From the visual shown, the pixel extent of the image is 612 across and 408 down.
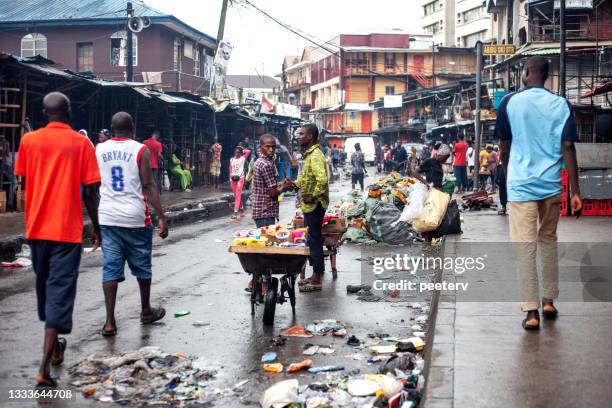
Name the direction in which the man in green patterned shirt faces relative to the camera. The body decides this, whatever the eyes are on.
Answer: to the viewer's left

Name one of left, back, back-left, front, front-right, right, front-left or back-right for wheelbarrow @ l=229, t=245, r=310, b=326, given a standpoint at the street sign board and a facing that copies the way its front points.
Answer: front

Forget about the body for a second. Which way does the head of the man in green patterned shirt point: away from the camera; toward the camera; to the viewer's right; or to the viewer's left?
to the viewer's left

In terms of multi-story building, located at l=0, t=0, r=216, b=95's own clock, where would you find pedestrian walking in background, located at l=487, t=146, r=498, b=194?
The pedestrian walking in background is roughly at 12 o'clock from the multi-story building.

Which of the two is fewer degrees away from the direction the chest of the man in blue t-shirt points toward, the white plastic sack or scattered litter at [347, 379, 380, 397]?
the white plastic sack

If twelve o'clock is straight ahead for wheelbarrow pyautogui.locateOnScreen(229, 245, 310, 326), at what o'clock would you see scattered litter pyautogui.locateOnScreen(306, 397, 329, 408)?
The scattered litter is roughly at 12 o'clock from the wheelbarrow.

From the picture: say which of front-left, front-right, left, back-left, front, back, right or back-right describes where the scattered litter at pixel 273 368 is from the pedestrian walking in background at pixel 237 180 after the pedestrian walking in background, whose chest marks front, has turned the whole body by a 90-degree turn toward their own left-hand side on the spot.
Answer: right

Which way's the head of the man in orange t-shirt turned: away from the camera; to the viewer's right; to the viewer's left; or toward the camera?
away from the camera

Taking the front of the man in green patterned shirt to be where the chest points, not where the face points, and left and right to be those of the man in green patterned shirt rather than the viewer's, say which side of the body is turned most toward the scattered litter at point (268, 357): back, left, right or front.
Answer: left

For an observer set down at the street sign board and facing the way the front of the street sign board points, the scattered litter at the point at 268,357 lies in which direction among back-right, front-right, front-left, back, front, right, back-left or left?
front

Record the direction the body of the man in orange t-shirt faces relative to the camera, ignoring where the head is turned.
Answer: away from the camera

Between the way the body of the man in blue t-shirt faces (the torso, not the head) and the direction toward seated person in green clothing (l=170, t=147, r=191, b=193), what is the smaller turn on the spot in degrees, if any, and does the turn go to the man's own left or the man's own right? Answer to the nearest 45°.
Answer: approximately 45° to the man's own left

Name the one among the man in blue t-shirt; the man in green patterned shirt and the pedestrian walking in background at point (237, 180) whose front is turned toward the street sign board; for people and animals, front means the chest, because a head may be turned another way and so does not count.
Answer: the man in blue t-shirt

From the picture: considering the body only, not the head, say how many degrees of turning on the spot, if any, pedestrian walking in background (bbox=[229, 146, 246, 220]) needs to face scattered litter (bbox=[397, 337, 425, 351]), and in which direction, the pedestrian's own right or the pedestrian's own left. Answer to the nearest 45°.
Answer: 0° — they already face it

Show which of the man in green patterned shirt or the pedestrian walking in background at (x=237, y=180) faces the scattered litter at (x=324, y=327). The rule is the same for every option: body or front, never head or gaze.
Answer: the pedestrian walking in background

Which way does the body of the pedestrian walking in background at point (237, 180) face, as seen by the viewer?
toward the camera

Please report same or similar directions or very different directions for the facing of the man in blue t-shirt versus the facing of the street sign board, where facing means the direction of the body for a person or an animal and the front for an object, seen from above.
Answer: very different directions

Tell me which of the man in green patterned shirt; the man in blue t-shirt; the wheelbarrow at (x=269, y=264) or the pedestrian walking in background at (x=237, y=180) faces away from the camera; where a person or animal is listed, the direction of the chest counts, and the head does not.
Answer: the man in blue t-shirt

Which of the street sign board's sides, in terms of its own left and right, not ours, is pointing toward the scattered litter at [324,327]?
front

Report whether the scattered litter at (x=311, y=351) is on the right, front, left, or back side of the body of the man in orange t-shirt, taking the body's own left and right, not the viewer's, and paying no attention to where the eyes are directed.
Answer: right

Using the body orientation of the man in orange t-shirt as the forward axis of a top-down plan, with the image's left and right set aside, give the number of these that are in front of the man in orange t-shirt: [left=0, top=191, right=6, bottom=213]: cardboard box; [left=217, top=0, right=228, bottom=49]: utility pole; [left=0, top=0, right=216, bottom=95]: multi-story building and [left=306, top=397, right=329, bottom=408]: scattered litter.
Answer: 3
